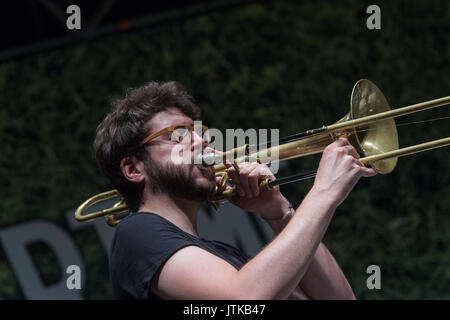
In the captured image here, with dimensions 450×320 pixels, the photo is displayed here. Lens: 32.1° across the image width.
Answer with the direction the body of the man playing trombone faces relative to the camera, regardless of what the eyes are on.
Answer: to the viewer's right

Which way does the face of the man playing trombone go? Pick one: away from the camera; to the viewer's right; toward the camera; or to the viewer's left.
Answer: to the viewer's right
